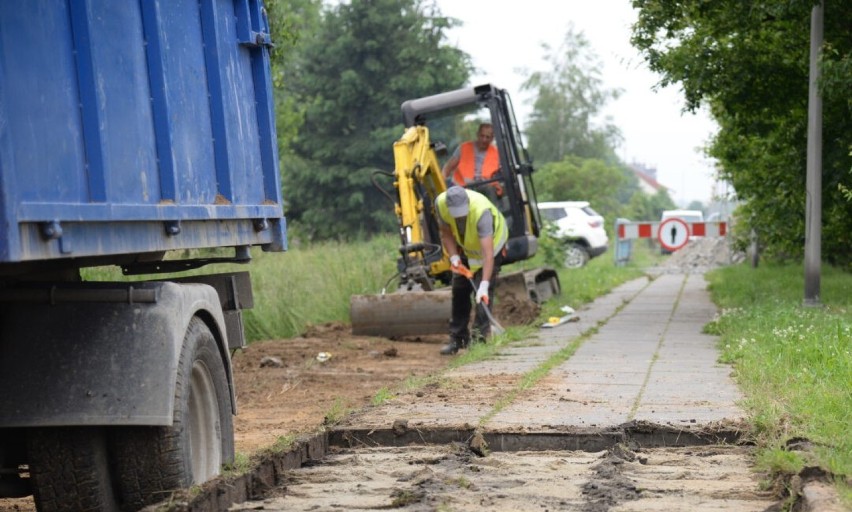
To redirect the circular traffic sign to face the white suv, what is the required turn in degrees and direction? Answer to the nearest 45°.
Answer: approximately 135° to its right

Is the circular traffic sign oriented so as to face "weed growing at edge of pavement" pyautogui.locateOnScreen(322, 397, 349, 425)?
yes

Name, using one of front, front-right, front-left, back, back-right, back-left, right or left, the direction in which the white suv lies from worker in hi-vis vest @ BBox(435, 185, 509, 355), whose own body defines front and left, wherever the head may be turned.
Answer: back-right

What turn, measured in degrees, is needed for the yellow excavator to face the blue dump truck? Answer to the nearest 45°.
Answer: approximately 45° to its left

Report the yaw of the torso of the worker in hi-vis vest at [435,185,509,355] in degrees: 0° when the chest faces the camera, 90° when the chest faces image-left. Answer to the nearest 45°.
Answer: approximately 45°

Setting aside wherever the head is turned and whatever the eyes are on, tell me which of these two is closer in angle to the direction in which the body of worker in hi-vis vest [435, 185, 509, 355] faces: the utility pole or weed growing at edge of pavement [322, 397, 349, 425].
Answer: the weed growing at edge of pavement

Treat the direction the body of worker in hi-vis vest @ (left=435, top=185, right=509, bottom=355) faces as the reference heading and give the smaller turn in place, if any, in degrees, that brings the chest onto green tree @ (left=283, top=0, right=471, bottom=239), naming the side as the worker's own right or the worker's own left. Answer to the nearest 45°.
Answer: approximately 135° to the worker's own right
